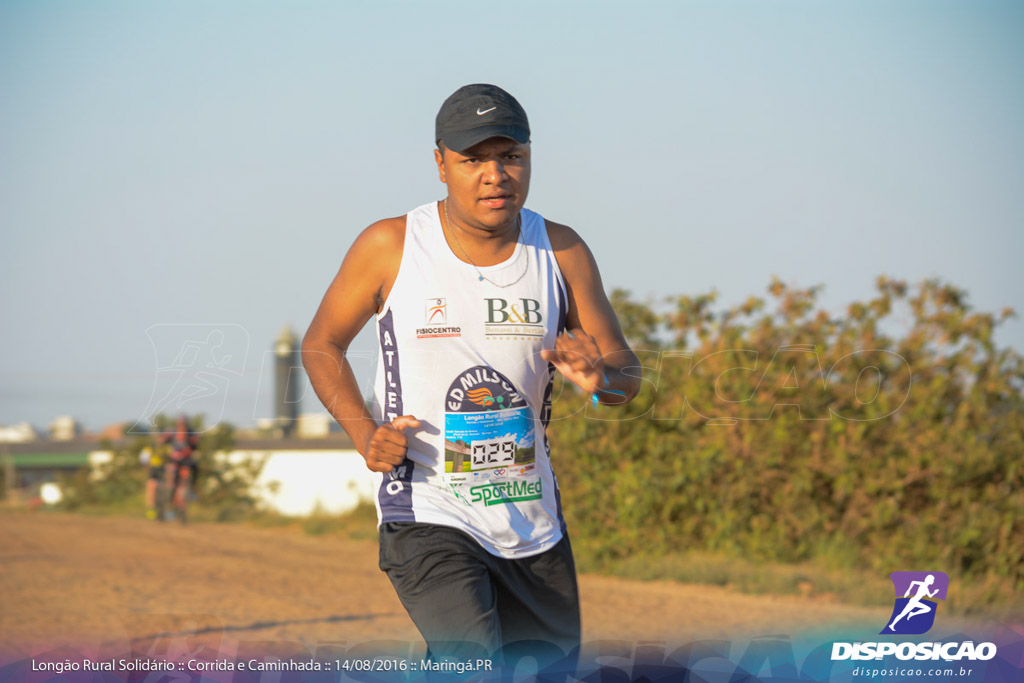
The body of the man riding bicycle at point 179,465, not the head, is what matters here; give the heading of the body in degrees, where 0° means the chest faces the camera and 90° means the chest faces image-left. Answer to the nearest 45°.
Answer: approximately 0°

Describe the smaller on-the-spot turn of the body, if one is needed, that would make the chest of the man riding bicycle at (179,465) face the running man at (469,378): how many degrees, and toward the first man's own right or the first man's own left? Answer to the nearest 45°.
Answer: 0° — they already face them
